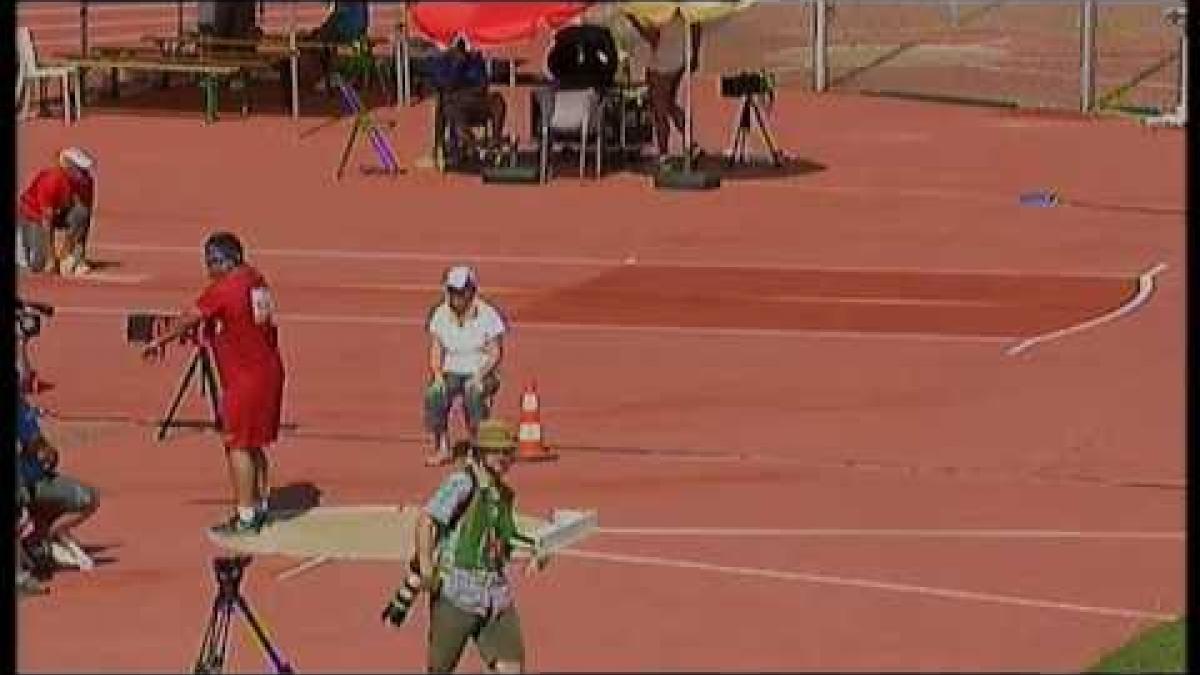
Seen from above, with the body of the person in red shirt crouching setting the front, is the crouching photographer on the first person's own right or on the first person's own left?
on the first person's own right

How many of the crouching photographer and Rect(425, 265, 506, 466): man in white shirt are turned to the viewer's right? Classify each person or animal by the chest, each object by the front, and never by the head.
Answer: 1

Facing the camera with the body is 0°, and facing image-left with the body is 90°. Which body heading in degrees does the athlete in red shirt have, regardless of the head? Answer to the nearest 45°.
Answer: approximately 90°

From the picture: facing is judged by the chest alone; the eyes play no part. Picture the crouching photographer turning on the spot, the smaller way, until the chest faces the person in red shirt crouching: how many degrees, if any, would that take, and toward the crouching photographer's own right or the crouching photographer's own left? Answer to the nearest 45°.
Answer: approximately 90° to the crouching photographer's own left

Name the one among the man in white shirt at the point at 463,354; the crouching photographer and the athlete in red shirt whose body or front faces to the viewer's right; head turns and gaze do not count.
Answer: the crouching photographer

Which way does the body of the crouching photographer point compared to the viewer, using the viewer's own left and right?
facing to the right of the viewer

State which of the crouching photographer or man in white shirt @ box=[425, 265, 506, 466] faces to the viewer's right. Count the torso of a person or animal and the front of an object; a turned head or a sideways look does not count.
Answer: the crouching photographer

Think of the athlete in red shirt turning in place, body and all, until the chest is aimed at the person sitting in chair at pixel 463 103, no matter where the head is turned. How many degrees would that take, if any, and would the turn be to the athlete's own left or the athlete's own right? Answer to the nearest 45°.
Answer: approximately 90° to the athlete's own right
